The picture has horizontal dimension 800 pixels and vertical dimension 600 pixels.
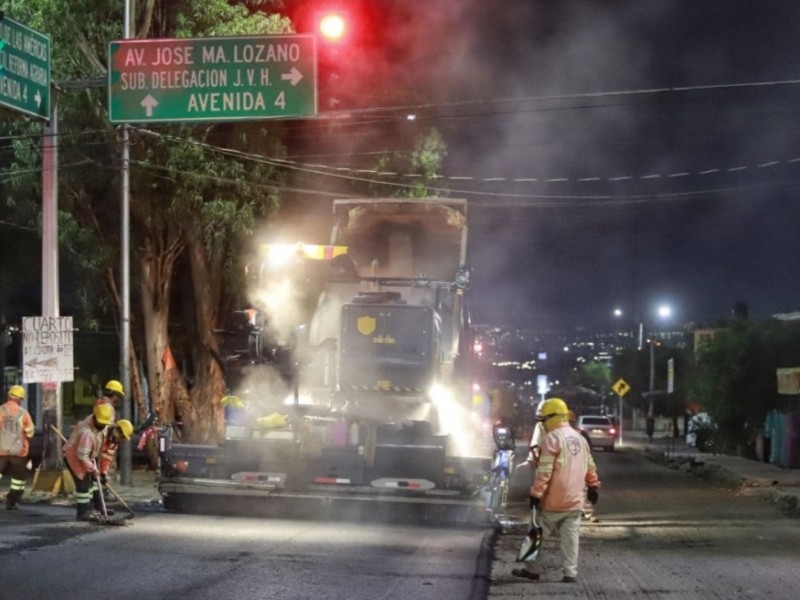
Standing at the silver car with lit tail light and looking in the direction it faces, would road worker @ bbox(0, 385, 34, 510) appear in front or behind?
behind

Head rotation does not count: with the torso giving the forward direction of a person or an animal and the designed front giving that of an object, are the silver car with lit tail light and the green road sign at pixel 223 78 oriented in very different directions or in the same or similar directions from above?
very different directions

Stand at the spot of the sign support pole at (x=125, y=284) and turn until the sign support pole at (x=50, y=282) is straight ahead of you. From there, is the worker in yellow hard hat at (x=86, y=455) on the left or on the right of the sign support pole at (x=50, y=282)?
left

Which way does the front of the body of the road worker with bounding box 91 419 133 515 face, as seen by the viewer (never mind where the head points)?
to the viewer's right
